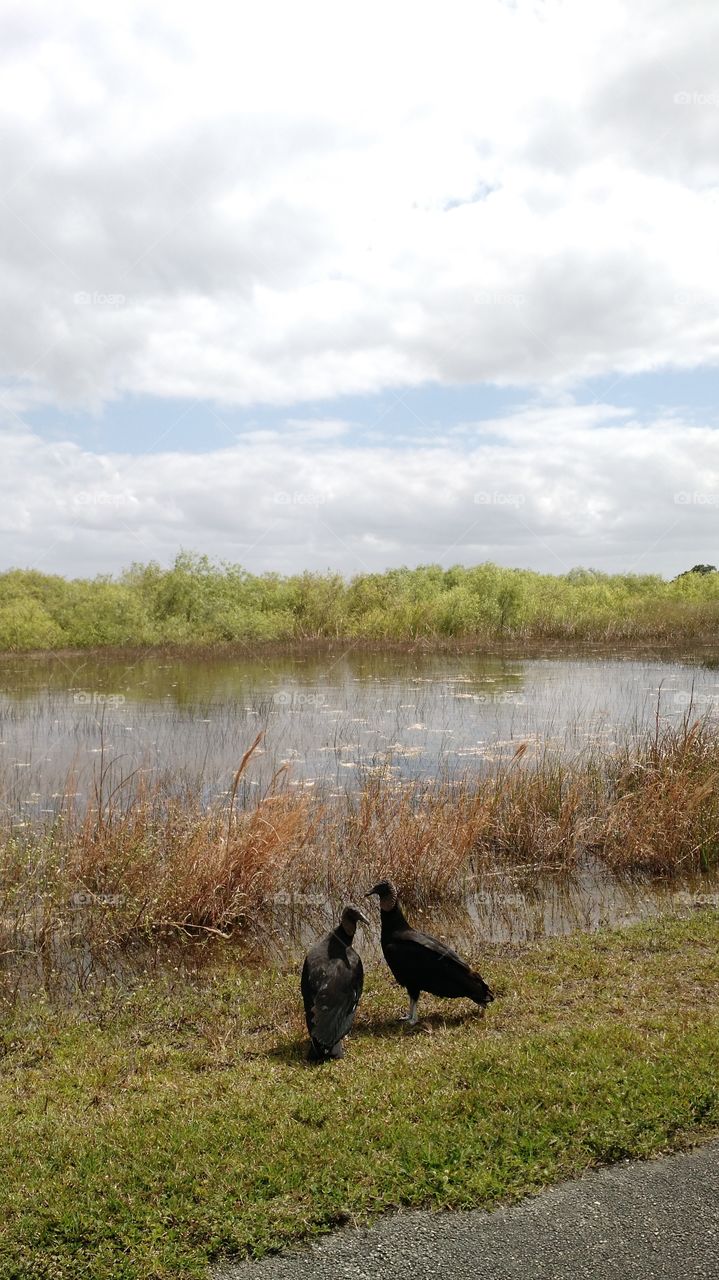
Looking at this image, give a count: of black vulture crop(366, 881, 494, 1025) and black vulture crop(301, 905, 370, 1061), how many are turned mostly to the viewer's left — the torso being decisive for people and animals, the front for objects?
1

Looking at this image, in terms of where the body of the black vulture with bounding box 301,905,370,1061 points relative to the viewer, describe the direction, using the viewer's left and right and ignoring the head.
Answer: facing away from the viewer and to the right of the viewer

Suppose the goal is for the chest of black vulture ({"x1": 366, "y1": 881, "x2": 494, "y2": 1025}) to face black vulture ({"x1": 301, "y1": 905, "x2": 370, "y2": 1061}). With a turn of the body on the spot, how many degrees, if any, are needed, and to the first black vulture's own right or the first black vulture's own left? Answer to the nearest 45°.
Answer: approximately 45° to the first black vulture's own left

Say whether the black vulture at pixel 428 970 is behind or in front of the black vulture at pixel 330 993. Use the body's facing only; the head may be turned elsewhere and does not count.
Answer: in front

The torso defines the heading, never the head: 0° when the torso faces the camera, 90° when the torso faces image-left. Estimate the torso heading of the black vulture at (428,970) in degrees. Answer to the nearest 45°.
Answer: approximately 90°
